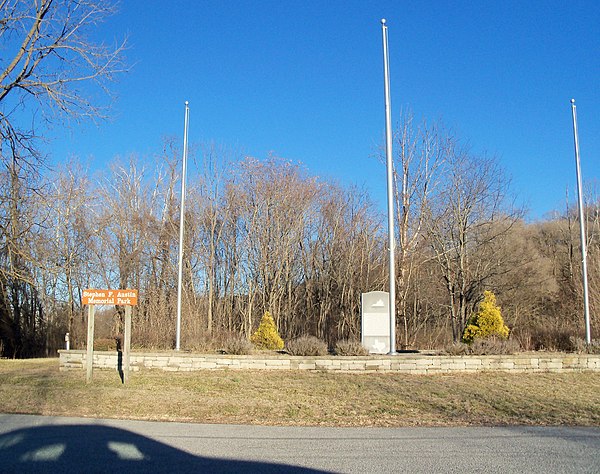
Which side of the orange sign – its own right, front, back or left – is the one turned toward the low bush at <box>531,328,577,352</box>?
left

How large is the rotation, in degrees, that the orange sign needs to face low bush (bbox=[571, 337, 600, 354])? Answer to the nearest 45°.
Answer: approximately 90° to its left

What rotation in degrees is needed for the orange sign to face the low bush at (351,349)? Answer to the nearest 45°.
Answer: approximately 90° to its left

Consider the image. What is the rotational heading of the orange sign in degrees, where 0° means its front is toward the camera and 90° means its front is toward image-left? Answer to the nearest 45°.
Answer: approximately 0°

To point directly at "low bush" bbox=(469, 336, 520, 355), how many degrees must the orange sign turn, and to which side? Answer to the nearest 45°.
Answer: approximately 90° to its left

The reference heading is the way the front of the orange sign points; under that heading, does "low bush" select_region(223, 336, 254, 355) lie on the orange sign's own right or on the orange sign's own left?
on the orange sign's own left

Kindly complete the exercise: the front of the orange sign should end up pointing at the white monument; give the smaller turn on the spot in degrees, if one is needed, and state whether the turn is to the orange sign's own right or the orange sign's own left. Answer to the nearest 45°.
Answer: approximately 90° to the orange sign's own left

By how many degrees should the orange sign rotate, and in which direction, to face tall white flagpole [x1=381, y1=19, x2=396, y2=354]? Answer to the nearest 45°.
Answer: approximately 90° to its left
